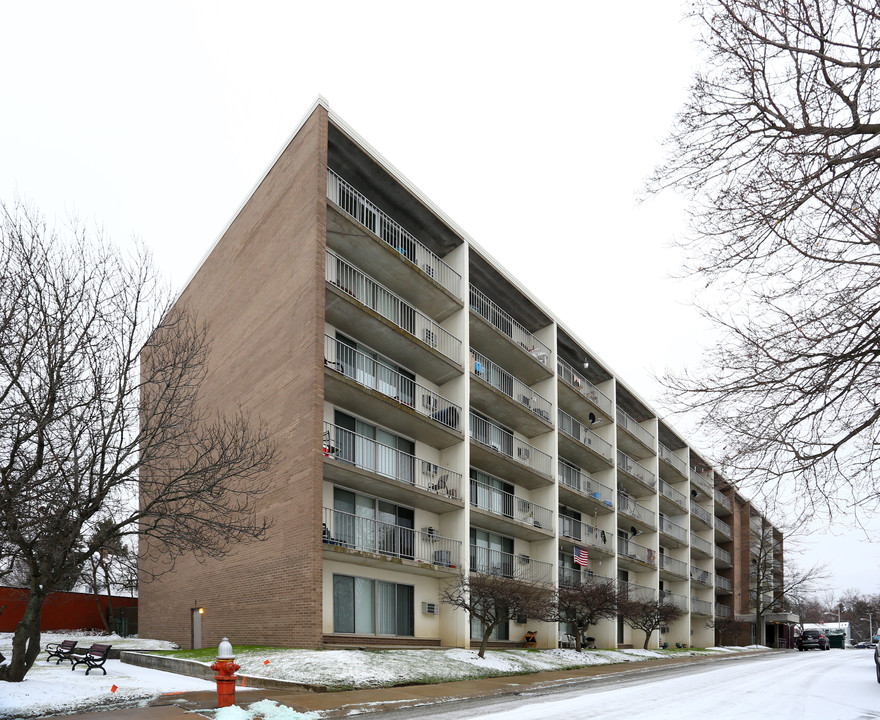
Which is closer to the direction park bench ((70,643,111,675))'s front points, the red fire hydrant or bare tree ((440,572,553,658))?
the red fire hydrant

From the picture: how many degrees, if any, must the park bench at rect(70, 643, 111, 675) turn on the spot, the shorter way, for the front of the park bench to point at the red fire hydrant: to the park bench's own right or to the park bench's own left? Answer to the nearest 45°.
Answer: approximately 45° to the park bench's own left

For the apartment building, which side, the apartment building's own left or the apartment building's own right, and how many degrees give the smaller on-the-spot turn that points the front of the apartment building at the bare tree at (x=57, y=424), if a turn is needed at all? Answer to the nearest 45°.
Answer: approximately 45° to the apartment building's own right

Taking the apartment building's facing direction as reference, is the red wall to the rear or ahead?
to the rear

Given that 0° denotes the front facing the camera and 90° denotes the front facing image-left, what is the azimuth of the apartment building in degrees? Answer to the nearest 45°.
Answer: approximately 315°

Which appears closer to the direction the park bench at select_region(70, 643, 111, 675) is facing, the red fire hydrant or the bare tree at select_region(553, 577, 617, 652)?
the red fire hydrant

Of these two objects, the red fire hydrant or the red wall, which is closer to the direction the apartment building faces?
the red fire hydrant

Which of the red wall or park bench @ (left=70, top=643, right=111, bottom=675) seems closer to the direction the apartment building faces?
the park bench

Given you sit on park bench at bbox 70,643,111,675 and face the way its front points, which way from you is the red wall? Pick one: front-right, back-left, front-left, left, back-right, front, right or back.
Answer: back-right

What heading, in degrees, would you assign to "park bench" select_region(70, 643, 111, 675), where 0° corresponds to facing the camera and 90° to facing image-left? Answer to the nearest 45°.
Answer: approximately 45°
